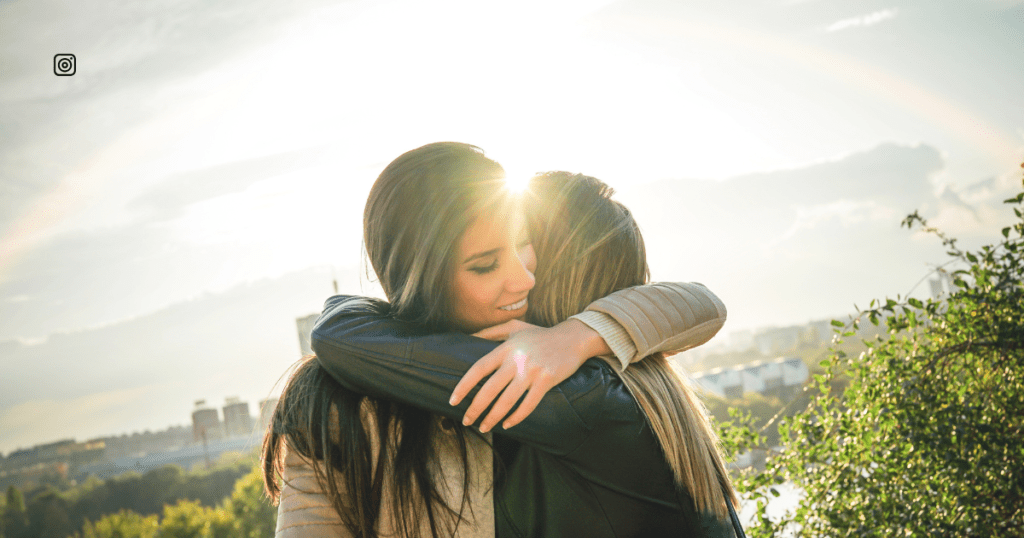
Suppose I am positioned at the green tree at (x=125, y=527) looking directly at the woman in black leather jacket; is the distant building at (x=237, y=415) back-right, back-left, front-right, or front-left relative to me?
back-left

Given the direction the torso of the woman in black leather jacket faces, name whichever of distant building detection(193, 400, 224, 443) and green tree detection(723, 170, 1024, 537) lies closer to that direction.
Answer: the distant building

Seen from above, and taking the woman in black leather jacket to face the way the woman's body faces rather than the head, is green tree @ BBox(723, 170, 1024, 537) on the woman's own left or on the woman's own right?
on the woman's own right
